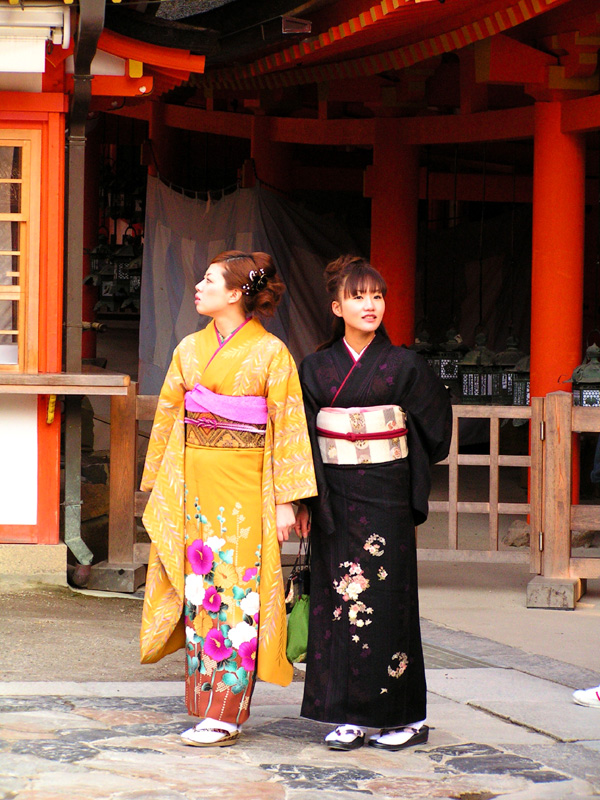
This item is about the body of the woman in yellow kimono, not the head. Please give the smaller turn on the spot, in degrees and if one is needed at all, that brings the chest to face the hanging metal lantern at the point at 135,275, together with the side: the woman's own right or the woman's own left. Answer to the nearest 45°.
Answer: approximately 135° to the woman's own right

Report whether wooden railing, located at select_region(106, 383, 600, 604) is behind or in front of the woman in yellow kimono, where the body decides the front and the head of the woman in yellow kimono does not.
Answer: behind

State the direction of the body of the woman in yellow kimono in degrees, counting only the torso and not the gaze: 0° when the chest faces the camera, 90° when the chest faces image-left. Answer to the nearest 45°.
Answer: approximately 45°

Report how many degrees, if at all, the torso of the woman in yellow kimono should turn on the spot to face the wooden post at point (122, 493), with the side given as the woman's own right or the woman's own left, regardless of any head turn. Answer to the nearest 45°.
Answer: approximately 135° to the woman's own right

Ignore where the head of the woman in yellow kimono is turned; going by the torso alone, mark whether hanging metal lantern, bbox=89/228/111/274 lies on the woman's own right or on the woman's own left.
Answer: on the woman's own right

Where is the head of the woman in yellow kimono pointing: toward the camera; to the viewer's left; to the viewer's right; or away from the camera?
to the viewer's left

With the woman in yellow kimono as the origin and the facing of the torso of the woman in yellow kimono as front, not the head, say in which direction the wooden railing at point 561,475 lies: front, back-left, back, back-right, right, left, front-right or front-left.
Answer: back
